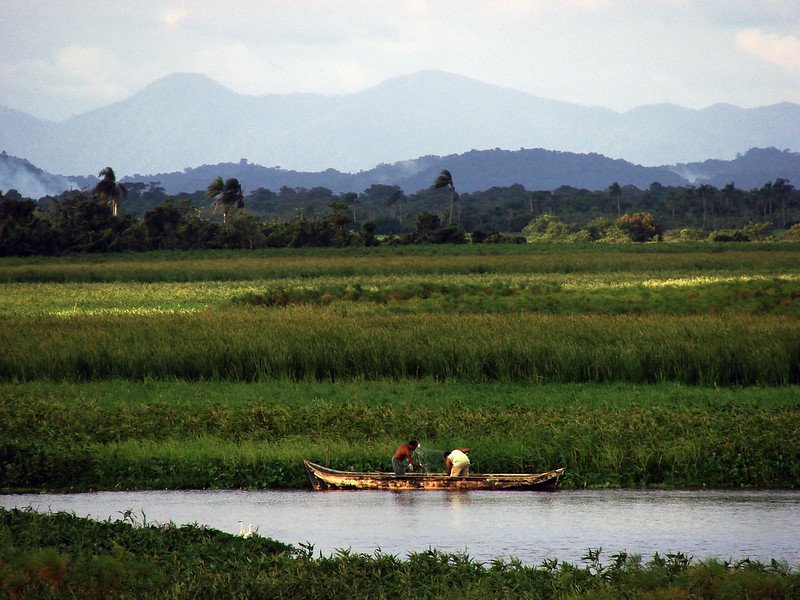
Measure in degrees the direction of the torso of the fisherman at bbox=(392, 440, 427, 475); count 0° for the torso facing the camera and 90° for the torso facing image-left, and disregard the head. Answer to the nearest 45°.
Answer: approximately 270°

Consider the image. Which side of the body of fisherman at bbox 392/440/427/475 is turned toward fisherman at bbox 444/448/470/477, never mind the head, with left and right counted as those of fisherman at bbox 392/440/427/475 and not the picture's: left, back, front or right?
front
